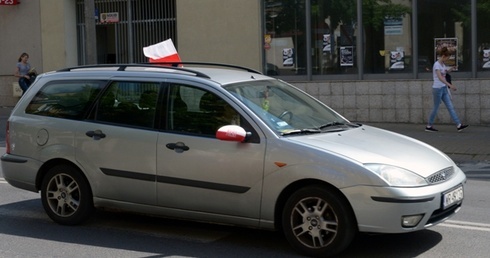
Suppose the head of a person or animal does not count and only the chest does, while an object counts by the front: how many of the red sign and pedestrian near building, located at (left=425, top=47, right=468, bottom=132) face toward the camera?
1

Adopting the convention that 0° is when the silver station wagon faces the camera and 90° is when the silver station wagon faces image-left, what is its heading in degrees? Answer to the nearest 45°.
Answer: approximately 315°

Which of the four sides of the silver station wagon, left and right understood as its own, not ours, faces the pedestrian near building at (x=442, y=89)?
left

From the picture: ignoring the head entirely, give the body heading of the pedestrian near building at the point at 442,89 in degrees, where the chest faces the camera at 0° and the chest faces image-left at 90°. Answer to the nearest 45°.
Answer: approximately 270°

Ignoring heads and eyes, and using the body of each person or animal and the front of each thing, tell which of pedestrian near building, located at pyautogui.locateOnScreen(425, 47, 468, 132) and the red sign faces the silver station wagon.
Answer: the red sign

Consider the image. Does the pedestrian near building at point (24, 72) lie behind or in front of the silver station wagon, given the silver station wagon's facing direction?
behind

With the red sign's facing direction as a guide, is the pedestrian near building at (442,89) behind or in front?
in front

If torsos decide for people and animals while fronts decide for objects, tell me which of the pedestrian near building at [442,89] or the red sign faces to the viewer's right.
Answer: the pedestrian near building

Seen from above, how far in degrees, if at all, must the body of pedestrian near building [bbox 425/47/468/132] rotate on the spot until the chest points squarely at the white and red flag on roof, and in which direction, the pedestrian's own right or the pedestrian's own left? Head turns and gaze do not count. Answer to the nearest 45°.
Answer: approximately 135° to the pedestrian's own right
